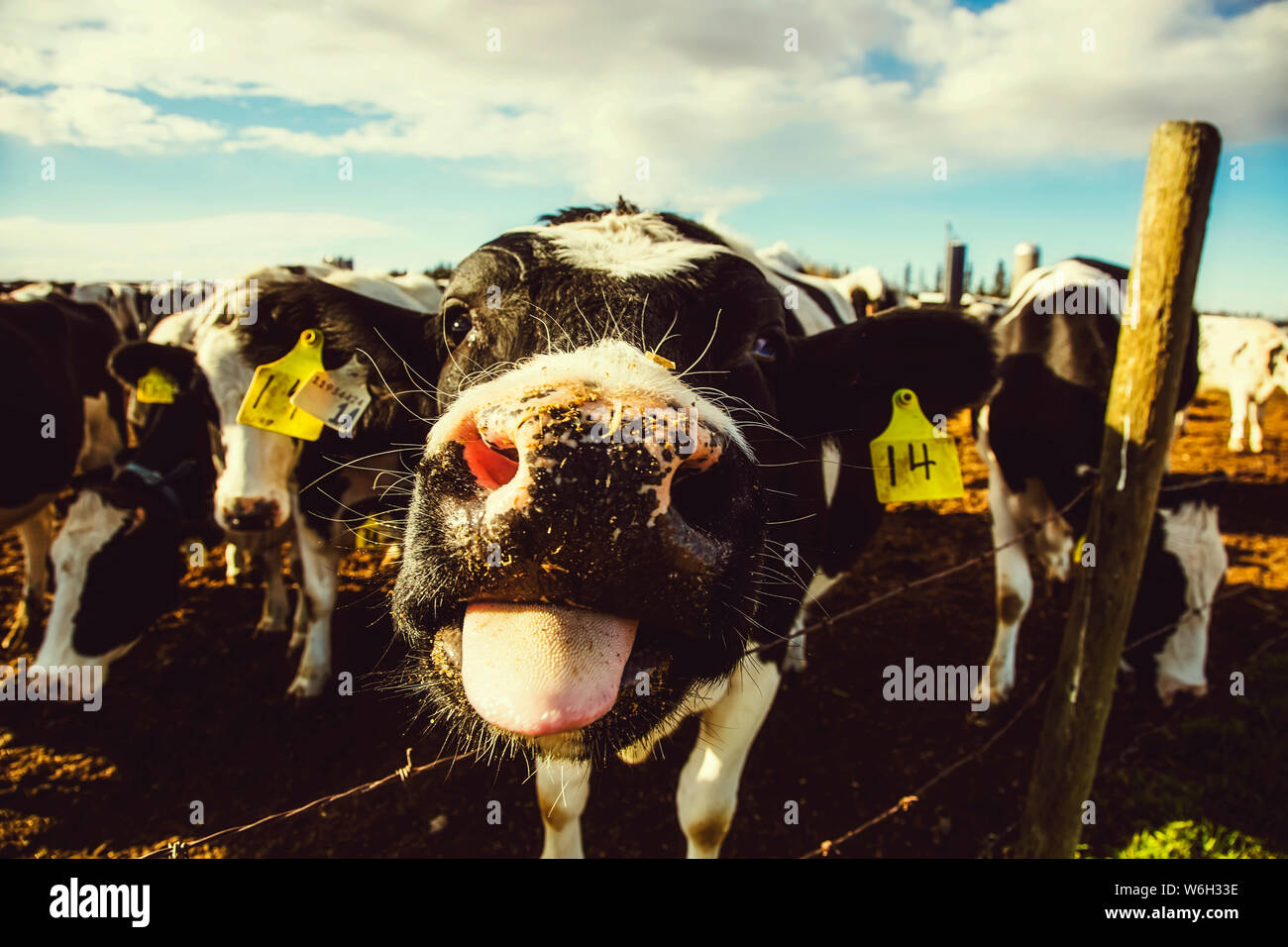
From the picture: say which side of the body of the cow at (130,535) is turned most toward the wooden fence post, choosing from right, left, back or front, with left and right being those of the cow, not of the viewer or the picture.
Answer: left

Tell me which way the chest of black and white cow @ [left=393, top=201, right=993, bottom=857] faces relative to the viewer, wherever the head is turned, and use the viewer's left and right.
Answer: facing the viewer

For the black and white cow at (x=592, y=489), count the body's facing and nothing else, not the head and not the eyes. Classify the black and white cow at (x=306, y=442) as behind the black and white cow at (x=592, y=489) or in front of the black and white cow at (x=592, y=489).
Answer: behind
